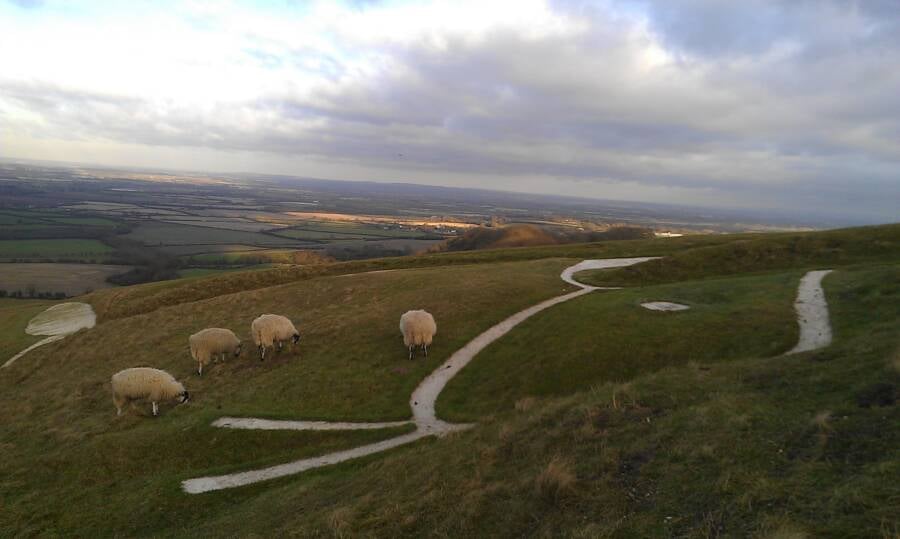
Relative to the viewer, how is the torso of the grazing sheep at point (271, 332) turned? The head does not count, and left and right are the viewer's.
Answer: facing away from the viewer and to the right of the viewer

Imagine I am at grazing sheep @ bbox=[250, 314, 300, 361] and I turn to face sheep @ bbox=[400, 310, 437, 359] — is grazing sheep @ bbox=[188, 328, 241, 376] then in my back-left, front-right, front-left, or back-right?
back-right

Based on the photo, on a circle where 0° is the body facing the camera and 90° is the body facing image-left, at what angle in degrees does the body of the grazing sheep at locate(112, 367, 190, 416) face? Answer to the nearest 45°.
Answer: approximately 270°

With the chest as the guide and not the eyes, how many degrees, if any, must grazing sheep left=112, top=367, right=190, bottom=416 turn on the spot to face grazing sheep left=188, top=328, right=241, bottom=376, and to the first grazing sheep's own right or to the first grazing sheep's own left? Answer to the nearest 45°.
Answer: approximately 45° to the first grazing sheep's own left

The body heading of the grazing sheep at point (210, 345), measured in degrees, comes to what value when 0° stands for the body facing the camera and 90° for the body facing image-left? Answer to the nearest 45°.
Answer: approximately 225°

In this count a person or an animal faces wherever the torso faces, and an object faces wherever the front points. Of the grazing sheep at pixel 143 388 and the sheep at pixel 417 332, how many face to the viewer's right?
1
